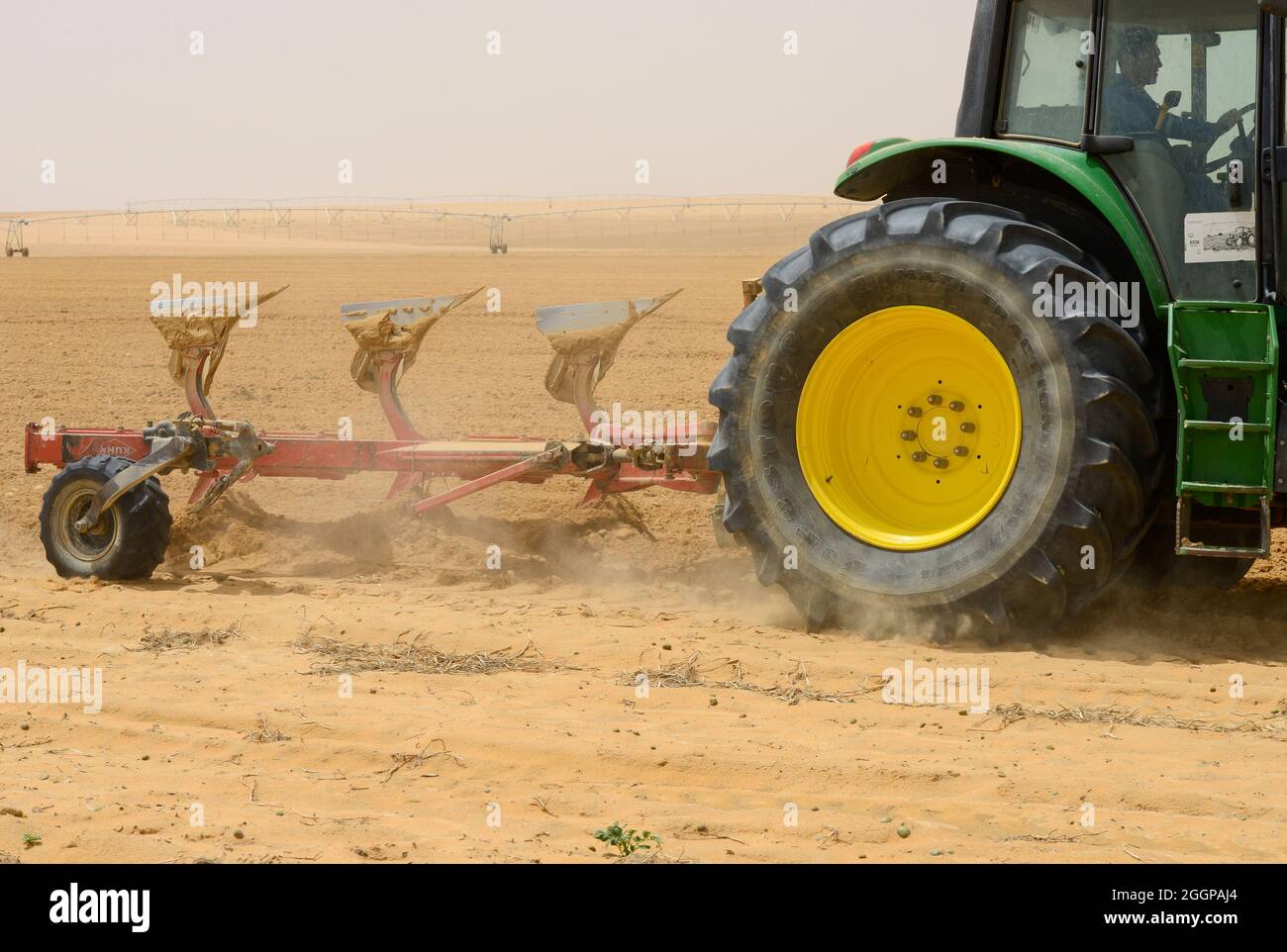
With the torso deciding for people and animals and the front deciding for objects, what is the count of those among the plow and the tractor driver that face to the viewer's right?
2

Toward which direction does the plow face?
to the viewer's right

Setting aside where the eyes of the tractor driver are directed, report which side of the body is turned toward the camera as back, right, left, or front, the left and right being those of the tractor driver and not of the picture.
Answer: right

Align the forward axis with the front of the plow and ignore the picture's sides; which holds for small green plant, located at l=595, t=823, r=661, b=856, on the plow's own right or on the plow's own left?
on the plow's own right

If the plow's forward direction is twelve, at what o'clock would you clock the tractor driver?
The tractor driver is roughly at 1 o'clock from the plow.

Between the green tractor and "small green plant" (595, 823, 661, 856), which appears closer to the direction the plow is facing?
the green tractor

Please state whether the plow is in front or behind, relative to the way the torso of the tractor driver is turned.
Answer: behind
